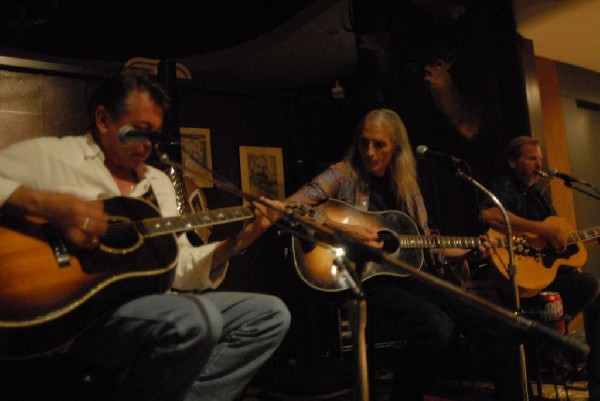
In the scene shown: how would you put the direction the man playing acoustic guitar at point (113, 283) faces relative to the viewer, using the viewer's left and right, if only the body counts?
facing the viewer and to the right of the viewer

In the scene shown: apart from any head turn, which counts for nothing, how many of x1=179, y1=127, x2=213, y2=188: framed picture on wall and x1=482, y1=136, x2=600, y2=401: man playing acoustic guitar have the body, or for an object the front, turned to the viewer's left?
0

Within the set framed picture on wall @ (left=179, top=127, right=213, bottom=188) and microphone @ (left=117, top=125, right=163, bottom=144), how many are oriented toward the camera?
1

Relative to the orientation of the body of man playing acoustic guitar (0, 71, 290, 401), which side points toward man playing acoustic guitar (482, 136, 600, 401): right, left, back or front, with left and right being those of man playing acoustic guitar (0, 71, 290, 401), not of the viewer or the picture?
left

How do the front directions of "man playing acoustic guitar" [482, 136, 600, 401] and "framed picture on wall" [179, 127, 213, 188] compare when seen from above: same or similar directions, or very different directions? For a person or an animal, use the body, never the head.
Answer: same or similar directions

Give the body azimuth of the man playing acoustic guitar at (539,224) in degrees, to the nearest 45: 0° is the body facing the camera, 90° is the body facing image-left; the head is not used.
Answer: approximately 315°

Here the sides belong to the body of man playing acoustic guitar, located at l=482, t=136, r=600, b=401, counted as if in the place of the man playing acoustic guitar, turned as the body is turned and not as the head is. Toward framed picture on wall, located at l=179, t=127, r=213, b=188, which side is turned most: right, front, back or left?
right

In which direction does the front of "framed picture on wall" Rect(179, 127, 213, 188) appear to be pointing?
toward the camera

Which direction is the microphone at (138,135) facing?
to the viewer's left

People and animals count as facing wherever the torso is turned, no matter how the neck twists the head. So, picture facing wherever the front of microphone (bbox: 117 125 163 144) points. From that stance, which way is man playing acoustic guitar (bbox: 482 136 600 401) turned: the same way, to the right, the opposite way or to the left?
to the left

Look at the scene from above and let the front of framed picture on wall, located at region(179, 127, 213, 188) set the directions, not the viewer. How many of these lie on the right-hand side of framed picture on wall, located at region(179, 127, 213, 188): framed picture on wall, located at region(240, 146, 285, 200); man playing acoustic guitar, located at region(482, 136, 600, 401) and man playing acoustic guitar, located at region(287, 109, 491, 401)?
0

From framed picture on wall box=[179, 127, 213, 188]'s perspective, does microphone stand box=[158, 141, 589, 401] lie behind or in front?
in front

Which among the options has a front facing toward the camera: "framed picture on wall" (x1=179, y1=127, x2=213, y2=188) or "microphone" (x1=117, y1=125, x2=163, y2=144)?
the framed picture on wall

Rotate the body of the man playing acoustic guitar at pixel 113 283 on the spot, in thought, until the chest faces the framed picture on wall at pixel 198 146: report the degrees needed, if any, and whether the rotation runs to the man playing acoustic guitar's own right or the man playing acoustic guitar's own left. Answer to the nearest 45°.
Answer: approximately 135° to the man playing acoustic guitar's own left

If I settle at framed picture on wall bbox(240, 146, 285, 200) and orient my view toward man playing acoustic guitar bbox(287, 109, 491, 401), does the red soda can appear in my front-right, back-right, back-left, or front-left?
front-left
